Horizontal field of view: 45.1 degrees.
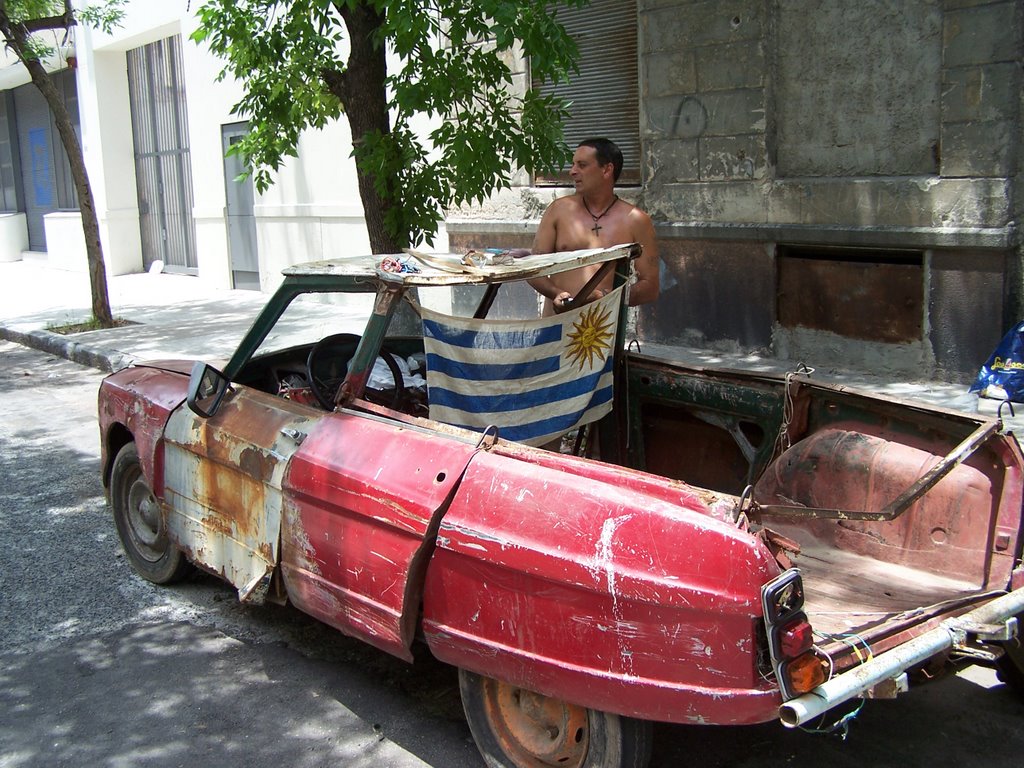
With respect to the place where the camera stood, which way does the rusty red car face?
facing away from the viewer and to the left of the viewer

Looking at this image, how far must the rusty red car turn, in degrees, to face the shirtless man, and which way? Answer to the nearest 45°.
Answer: approximately 45° to its right

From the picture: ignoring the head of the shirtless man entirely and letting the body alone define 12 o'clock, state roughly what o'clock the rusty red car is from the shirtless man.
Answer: The rusty red car is roughly at 12 o'clock from the shirtless man.

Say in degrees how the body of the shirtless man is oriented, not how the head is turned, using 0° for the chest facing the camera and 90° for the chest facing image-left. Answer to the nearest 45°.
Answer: approximately 0°

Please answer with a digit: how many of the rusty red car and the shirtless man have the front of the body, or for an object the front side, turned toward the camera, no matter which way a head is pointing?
1
